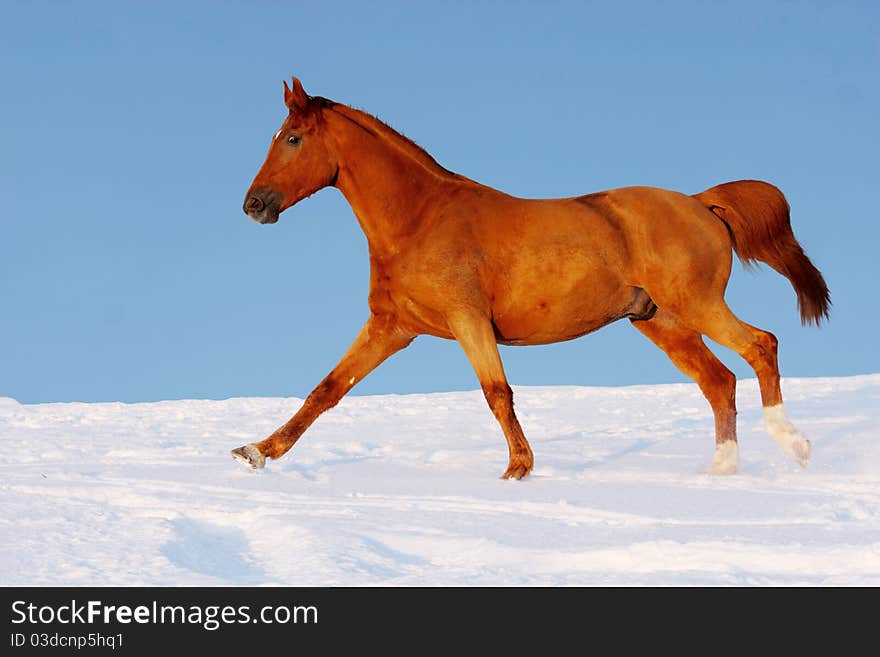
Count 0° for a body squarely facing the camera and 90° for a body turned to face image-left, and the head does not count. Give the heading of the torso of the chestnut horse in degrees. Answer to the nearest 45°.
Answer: approximately 90°
